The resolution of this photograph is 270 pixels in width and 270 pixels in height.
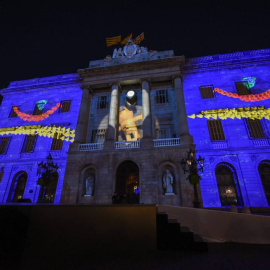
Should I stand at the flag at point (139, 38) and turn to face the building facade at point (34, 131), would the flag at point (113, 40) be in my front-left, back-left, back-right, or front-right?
front-left

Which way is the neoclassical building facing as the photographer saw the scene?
facing the viewer
